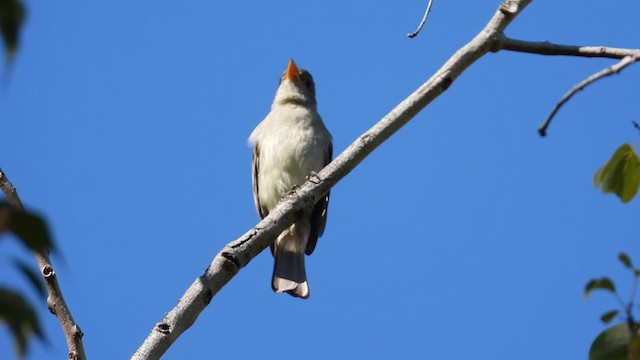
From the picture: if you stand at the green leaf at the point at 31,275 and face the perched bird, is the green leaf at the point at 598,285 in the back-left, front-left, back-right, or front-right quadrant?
front-right

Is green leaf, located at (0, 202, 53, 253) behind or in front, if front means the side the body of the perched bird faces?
in front

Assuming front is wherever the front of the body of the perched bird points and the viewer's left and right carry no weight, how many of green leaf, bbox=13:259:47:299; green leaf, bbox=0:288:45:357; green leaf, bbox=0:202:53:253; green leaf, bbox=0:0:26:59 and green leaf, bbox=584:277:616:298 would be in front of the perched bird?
5

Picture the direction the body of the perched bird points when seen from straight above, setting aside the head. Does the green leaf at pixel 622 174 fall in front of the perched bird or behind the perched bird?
in front

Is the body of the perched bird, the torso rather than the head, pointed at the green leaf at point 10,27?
yes

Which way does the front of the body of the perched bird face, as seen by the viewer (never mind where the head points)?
toward the camera

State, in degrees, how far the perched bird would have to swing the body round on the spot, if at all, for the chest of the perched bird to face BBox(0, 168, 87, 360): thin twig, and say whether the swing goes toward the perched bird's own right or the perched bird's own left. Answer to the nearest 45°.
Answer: approximately 45° to the perched bird's own right

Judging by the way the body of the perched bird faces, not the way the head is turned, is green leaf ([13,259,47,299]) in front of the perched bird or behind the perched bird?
in front

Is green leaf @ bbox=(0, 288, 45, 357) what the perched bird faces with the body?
yes
